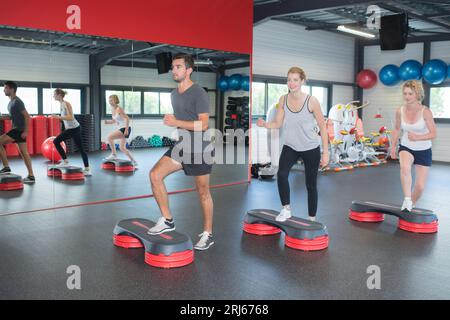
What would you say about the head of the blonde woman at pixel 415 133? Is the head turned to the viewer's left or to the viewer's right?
to the viewer's left

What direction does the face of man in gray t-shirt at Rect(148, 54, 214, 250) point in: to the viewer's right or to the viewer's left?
to the viewer's left

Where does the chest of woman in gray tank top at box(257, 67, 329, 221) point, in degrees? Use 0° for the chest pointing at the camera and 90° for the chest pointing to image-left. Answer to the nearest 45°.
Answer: approximately 45°

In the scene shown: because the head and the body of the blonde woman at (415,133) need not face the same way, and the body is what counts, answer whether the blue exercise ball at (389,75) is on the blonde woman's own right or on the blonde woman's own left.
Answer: on the blonde woman's own right

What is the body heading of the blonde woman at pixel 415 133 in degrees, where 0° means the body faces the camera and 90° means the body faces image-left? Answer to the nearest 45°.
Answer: approximately 45°

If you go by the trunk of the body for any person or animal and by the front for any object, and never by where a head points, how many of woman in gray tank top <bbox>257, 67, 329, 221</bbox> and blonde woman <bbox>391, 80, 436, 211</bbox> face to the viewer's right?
0

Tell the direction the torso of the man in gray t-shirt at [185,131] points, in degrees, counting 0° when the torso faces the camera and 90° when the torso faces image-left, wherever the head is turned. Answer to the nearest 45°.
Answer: approximately 45°
